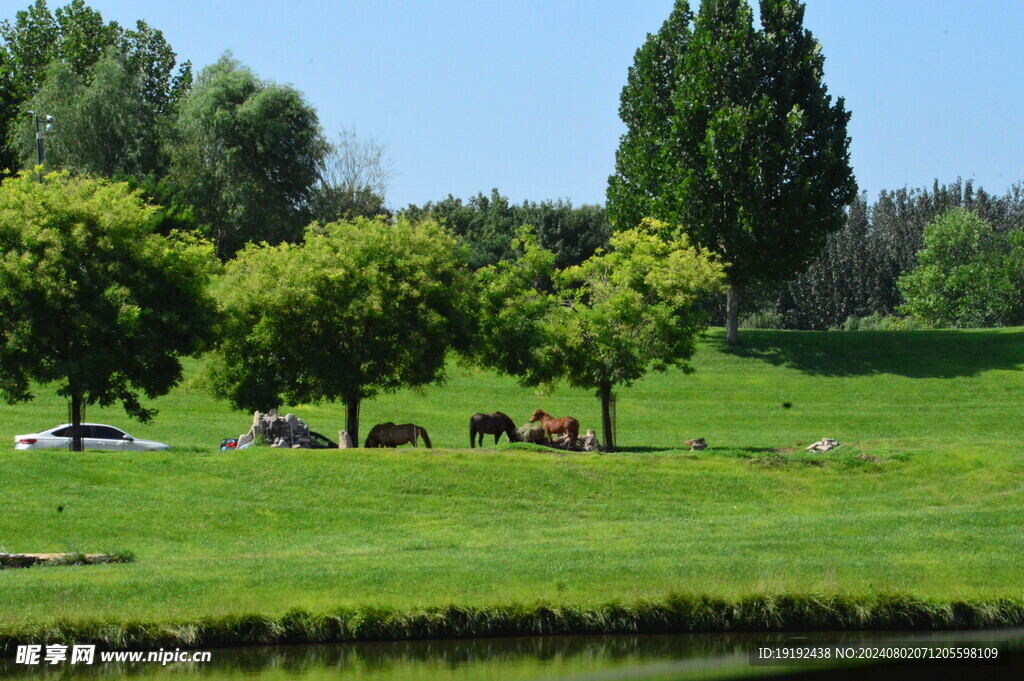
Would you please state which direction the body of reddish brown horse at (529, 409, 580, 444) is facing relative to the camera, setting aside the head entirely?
to the viewer's left

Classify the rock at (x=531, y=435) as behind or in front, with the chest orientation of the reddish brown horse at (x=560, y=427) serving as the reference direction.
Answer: in front

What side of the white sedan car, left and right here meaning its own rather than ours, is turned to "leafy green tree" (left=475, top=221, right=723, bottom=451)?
front

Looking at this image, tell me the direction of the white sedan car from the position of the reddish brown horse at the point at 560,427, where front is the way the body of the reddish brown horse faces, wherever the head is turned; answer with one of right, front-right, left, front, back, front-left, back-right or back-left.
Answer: front

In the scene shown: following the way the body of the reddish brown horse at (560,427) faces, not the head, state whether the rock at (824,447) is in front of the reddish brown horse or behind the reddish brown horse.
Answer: behind

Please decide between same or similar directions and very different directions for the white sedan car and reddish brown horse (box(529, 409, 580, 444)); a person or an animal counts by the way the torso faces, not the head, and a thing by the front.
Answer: very different directions

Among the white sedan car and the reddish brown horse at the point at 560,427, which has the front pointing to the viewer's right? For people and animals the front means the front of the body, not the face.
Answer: the white sedan car

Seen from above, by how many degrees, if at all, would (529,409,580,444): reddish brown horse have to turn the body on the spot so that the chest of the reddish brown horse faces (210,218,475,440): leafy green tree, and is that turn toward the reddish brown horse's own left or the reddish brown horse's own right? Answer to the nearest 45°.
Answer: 0° — it already faces it

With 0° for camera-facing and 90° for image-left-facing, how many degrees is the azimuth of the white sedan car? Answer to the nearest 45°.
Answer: approximately 270°

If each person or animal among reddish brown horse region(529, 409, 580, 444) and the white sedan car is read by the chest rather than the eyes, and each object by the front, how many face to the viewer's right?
1

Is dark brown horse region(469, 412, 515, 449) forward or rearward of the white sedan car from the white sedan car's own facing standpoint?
forward
